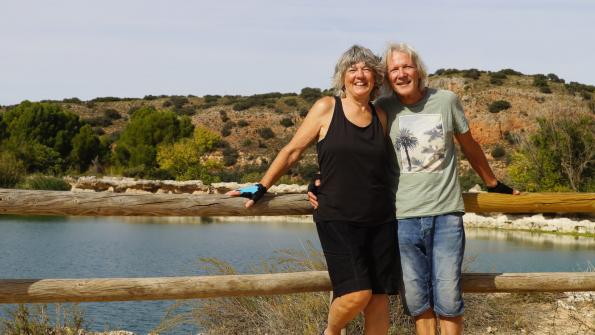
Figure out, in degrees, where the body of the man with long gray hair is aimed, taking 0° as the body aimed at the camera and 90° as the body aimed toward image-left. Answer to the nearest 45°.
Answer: approximately 0°

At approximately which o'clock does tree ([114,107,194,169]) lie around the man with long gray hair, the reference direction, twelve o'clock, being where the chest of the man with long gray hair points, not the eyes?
The tree is roughly at 5 o'clock from the man with long gray hair.

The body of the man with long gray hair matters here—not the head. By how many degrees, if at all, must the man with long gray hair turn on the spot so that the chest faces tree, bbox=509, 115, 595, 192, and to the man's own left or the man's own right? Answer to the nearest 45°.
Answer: approximately 180°

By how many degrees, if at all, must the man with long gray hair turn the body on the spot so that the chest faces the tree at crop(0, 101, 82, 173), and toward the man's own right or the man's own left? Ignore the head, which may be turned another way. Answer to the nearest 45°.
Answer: approximately 135° to the man's own right

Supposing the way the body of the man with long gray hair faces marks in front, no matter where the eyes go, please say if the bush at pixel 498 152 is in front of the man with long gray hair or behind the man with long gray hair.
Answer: behind

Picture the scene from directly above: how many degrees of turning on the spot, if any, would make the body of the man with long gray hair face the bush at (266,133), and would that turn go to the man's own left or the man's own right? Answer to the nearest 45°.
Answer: approximately 180°

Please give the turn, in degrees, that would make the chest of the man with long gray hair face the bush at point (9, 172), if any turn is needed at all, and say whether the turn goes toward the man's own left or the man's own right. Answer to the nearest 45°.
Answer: approximately 135° to the man's own right

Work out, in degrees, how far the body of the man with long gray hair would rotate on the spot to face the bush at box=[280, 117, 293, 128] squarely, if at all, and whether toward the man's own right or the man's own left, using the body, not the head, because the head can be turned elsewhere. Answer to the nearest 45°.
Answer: approximately 180°

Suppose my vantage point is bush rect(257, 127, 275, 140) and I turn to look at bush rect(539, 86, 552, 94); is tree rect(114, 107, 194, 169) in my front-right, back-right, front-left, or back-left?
back-right

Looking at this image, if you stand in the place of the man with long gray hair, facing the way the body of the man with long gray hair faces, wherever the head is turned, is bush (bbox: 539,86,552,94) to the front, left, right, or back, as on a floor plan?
back
